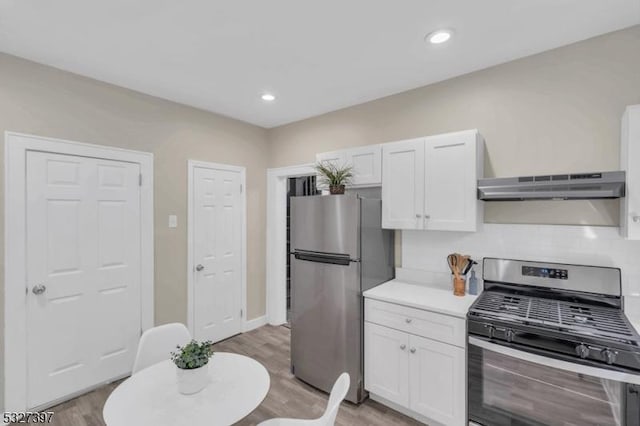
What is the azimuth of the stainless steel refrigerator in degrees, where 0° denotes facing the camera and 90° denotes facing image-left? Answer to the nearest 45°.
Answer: approximately 45°

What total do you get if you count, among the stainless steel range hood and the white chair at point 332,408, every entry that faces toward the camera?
1

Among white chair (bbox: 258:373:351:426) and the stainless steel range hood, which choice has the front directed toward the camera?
the stainless steel range hood

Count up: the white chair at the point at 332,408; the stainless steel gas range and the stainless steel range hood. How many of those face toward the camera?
2

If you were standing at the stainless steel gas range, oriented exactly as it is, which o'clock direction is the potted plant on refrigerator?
The potted plant on refrigerator is roughly at 3 o'clock from the stainless steel gas range.

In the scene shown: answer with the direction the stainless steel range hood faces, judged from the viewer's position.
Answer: facing the viewer

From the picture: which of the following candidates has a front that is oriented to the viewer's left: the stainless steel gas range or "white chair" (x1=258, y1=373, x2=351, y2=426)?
the white chair

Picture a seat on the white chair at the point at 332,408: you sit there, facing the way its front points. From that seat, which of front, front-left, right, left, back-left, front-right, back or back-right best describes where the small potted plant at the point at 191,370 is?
front

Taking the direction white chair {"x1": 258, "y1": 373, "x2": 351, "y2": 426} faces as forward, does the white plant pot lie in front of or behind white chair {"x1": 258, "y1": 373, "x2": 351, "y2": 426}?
in front

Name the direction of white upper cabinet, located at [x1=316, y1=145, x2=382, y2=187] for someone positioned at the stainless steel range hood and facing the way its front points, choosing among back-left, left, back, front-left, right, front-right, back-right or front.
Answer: right

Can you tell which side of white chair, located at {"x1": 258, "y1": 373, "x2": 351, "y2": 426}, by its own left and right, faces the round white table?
front

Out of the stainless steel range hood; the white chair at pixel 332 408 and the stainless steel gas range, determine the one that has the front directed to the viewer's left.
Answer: the white chair

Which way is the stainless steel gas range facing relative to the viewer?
toward the camera

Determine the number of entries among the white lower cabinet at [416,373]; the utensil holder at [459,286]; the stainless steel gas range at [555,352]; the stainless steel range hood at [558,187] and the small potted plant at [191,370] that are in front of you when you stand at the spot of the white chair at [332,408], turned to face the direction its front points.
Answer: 1

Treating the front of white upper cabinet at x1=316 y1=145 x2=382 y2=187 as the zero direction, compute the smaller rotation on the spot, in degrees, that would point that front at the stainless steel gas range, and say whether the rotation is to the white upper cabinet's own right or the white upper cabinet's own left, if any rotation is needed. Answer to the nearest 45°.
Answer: approximately 90° to the white upper cabinet's own left

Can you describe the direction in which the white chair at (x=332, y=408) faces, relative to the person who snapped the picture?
facing to the left of the viewer
